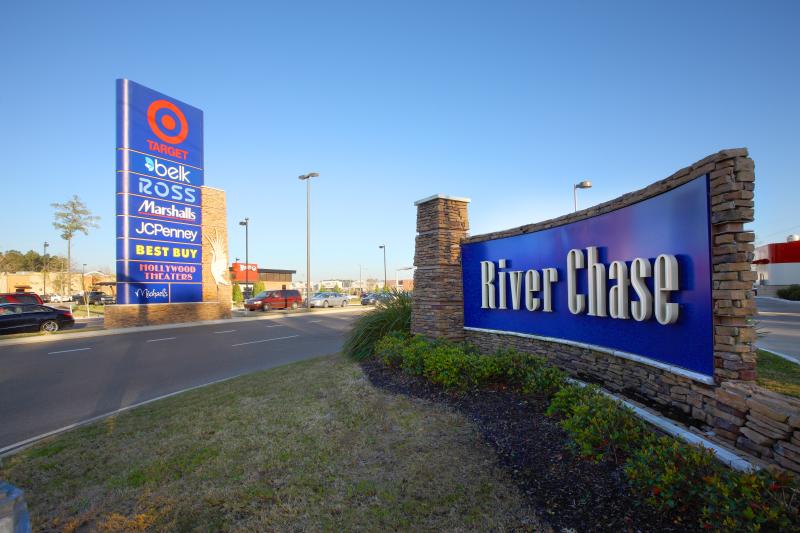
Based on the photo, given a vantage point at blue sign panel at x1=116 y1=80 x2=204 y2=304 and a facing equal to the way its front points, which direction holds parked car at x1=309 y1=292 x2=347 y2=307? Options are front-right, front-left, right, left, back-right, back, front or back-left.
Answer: left

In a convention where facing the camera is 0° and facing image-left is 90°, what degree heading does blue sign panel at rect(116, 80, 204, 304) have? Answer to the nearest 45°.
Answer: approximately 315°

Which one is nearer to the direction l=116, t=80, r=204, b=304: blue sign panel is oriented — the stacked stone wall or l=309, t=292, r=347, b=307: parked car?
the stacked stone wall

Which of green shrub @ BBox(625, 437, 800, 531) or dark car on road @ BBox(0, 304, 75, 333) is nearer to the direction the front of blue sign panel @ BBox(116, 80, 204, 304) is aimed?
the green shrub
